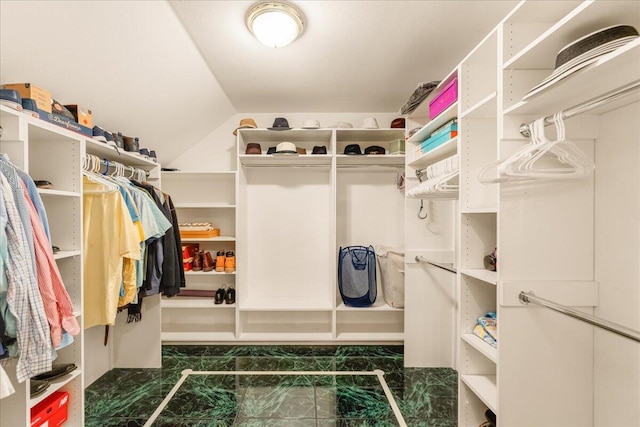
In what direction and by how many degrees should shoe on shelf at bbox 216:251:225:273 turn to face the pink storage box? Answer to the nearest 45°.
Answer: approximately 45° to its left

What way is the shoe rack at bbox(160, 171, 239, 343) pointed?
toward the camera

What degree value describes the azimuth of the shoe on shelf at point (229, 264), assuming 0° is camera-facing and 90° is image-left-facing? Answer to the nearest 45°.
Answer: approximately 0°

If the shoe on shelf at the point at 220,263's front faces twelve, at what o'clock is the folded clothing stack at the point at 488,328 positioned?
The folded clothing stack is roughly at 11 o'clock from the shoe on shelf.

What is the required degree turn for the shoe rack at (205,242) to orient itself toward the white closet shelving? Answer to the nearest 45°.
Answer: approximately 45° to its left

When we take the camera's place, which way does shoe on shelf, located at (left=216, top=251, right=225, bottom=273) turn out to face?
facing the viewer

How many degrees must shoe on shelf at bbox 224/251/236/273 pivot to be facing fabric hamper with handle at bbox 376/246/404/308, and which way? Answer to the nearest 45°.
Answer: approximately 90° to its left
